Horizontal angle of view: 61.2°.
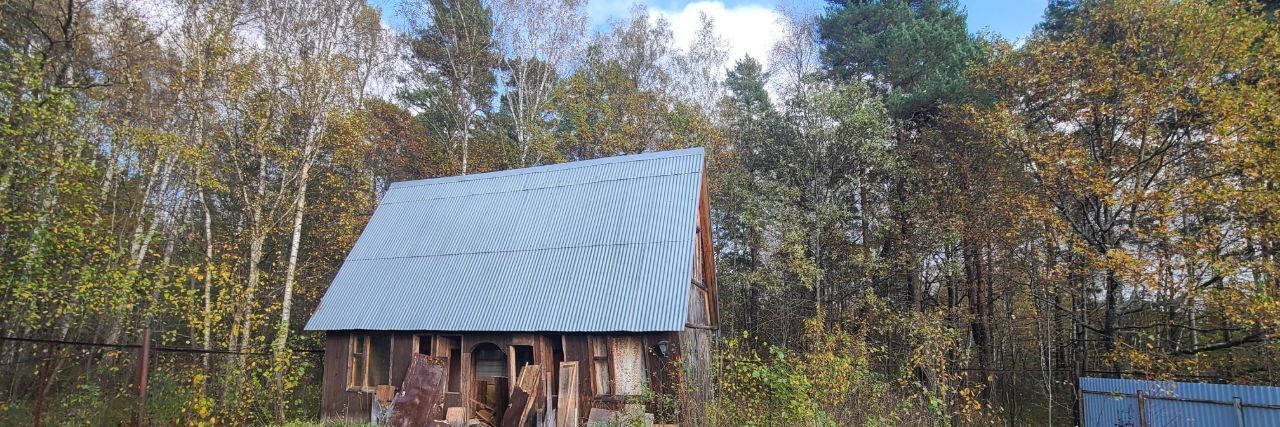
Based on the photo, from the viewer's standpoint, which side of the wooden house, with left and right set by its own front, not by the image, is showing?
front

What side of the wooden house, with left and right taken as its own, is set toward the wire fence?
right

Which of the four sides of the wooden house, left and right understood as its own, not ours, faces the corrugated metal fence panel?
left
